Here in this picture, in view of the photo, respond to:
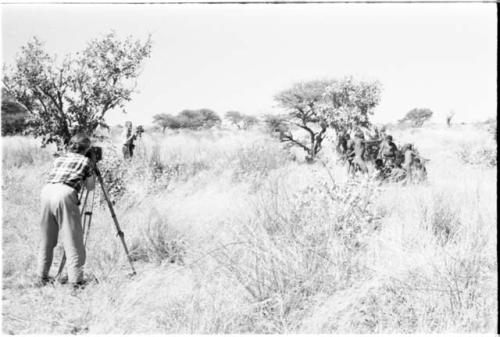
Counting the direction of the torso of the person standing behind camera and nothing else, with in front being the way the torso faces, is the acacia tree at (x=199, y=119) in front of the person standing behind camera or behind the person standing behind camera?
in front

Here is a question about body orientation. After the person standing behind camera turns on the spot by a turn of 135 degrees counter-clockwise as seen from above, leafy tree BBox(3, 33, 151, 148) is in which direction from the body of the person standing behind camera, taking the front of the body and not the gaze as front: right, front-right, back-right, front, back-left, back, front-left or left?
right

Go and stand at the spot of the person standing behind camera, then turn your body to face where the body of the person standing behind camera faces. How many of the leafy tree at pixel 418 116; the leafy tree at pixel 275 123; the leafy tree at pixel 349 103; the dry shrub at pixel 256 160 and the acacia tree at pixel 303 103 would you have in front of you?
5

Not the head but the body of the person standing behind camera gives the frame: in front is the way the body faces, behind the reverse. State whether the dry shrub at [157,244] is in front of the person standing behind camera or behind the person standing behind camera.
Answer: in front

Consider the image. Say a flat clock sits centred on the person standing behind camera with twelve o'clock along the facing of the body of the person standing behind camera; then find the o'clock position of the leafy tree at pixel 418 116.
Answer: The leafy tree is roughly at 12 o'clock from the person standing behind camera.

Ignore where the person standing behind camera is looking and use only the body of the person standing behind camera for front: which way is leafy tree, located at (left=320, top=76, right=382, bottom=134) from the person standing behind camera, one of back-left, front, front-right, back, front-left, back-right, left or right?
front

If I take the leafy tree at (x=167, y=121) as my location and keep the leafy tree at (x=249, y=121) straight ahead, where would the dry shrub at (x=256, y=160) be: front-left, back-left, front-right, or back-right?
front-right

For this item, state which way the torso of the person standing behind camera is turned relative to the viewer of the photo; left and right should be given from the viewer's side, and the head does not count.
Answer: facing away from the viewer and to the right of the viewer

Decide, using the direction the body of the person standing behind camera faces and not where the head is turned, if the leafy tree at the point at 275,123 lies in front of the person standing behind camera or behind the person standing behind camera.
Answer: in front

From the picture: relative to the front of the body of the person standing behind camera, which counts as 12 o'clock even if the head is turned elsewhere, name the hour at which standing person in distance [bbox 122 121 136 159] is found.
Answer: The standing person in distance is roughly at 11 o'clock from the person standing behind camera.

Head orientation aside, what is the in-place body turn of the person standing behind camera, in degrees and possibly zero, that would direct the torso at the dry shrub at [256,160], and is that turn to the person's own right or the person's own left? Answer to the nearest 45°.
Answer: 0° — they already face it
